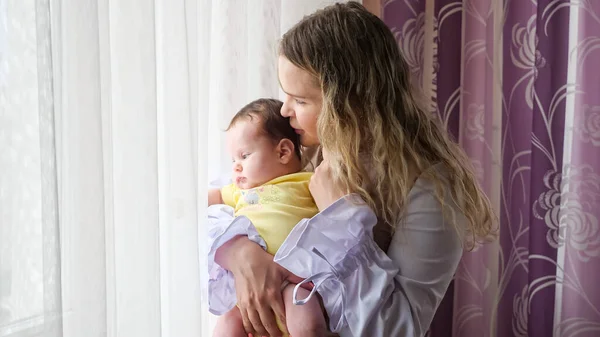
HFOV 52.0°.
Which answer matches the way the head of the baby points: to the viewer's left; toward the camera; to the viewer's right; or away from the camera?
to the viewer's left

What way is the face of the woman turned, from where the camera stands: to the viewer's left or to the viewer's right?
to the viewer's left

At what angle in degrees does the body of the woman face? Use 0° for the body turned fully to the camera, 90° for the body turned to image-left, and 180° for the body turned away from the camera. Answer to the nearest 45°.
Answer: approximately 90°

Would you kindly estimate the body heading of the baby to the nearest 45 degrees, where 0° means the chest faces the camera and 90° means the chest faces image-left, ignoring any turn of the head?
approximately 45°
